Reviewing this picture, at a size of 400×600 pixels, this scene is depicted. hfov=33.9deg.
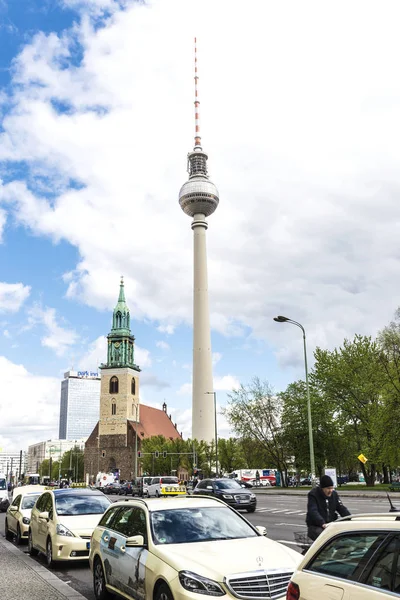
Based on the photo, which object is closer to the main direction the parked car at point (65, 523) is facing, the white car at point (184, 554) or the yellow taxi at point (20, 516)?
the white car

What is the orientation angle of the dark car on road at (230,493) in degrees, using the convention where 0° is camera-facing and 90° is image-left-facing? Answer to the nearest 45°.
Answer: approximately 315°

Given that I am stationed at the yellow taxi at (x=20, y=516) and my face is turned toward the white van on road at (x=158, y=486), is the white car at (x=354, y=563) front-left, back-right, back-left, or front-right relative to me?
back-right

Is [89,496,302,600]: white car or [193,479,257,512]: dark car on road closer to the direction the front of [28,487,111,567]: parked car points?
the white car

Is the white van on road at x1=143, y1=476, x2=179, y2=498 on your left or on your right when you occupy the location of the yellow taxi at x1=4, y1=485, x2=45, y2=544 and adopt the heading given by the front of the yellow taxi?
on your left

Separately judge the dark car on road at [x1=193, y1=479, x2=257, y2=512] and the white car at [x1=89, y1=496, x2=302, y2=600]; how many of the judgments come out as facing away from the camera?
0

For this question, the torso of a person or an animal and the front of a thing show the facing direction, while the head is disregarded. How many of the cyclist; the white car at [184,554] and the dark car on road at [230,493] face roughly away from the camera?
0

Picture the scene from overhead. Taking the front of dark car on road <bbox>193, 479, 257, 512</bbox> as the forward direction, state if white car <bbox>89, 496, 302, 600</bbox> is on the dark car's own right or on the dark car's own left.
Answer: on the dark car's own right
